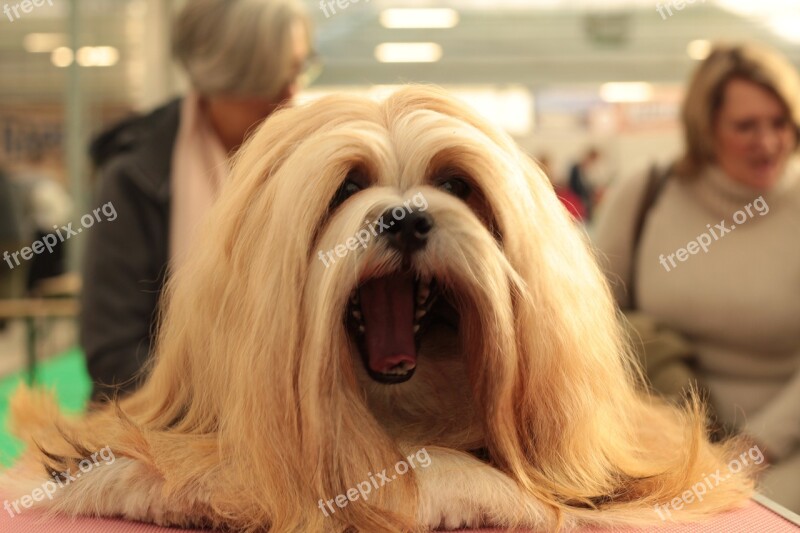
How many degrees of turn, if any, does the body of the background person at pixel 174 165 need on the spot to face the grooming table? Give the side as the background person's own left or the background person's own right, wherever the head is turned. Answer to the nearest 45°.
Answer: approximately 90° to the background person's own right

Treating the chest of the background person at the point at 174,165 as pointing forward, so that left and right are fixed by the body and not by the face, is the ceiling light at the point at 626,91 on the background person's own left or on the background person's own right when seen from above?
on the background person's own left

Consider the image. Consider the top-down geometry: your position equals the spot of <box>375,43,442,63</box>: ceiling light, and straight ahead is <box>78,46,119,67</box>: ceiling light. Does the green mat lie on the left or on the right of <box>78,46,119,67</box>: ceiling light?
left

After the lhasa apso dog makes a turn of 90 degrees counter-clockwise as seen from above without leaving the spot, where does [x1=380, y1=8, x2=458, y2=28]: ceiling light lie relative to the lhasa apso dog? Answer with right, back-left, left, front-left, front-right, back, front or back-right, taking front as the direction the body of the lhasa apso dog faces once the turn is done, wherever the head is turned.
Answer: left

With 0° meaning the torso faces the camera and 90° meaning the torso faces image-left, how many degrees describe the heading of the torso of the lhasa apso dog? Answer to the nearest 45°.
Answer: approximately 0°

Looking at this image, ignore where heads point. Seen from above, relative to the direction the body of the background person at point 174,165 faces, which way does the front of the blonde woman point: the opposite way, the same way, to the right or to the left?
to the right

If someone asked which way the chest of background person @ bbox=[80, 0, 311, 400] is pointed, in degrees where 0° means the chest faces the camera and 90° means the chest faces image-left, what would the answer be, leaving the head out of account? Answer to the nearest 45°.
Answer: approximately 270°

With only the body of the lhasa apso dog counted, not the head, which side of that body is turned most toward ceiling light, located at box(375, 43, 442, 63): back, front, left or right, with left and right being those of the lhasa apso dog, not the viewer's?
back

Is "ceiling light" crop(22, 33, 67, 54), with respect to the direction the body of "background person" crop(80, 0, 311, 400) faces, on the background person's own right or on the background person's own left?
on the background person's own left

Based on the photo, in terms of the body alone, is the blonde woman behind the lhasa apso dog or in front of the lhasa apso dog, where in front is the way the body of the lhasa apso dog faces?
behind
